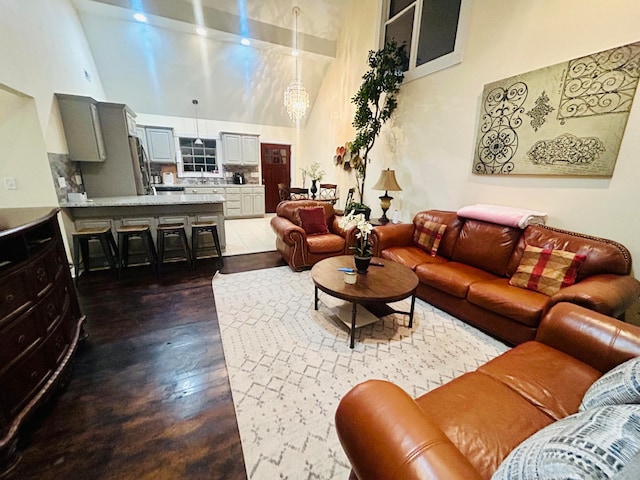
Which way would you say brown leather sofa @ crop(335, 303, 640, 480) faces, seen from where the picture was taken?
facing away from the viewer and to the left of the viewer

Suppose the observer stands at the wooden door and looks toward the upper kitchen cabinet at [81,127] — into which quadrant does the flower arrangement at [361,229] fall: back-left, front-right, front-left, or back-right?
front-left

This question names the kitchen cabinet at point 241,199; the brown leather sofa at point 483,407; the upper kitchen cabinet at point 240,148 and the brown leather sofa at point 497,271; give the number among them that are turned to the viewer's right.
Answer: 0

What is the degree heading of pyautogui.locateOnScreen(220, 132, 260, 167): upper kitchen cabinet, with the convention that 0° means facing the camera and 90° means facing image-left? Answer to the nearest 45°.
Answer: approximately 0°

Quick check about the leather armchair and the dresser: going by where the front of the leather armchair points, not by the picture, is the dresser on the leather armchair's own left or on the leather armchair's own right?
on the leather armchair's own right

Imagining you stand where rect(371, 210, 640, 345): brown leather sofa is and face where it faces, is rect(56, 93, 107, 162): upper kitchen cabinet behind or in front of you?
in front

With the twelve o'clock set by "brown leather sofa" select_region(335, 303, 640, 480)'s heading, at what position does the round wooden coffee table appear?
The round wooden coffee table is roughly at 12 o'clock from the brown leather sofa.

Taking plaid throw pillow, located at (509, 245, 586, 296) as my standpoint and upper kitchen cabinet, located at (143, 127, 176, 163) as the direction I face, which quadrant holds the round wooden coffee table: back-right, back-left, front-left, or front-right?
front-left

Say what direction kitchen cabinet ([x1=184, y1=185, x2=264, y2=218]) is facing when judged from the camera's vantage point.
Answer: facing the viewer

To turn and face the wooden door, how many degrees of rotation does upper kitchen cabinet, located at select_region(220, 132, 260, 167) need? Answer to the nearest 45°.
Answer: approximately 135° to its left

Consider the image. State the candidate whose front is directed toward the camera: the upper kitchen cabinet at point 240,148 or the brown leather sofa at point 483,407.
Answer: the upper kitchen cabinet

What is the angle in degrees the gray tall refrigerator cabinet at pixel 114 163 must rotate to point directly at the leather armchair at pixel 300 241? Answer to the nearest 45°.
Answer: approximately 45° to its right

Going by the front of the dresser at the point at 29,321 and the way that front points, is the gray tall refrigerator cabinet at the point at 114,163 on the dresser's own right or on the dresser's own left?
on the dresser's own left

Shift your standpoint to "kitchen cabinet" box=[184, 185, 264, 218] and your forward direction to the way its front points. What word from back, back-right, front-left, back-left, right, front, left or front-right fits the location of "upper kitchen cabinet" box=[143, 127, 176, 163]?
right

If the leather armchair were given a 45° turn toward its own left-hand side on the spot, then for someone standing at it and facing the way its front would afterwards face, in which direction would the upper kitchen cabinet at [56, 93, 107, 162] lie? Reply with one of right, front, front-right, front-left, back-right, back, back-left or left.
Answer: back

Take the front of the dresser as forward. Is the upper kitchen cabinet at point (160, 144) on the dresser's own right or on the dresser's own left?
on the dresser's own left

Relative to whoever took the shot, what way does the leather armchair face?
facing the viewer and to the right of the viewer

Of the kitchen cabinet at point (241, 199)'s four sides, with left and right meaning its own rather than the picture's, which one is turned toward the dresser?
front
